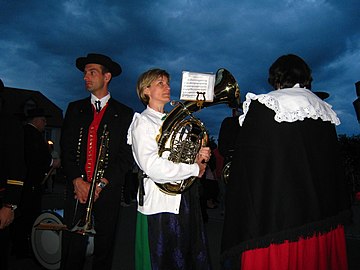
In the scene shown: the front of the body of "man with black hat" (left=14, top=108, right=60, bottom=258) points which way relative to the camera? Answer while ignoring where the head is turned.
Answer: to the viewer's right

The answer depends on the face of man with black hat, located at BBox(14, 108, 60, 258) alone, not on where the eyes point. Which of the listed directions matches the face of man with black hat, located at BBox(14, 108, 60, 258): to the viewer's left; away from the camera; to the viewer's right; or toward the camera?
to the viewer's right
